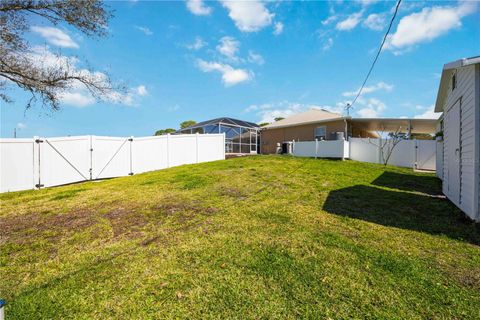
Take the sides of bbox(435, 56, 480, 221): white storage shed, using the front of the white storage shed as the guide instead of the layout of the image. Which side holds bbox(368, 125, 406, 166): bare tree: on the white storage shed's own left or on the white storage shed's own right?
on the white storage shed's own right

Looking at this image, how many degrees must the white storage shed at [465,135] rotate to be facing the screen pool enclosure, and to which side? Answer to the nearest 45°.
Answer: approximately 45° to its right

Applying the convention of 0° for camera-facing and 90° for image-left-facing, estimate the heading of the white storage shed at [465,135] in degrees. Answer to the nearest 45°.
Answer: approximately 90°
